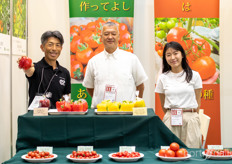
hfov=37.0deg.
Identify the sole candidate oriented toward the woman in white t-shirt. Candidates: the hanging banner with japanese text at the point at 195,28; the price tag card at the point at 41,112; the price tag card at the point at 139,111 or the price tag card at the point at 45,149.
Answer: the hanging banner with japanese text

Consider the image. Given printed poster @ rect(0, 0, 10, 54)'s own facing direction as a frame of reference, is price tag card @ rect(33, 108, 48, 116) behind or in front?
in front

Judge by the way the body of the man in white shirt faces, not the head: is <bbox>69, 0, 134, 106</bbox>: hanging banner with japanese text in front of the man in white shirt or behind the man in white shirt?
behind

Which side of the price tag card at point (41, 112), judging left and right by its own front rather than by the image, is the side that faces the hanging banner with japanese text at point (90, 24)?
back

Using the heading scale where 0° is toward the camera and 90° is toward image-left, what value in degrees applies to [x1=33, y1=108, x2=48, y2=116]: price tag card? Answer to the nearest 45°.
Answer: approximately 0°

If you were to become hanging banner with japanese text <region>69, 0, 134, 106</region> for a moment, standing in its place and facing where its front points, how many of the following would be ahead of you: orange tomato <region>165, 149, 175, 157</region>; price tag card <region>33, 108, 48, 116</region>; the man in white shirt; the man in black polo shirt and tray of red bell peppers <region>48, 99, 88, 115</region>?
5

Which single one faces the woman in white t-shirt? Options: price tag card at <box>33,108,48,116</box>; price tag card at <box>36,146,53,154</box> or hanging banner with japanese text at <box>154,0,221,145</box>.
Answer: the hanging banner with japanese text

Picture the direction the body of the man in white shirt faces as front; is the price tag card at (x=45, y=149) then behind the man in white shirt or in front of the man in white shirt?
in front

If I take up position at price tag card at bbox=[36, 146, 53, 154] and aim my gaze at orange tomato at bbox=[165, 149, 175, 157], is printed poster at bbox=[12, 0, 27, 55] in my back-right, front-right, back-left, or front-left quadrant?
back-left
